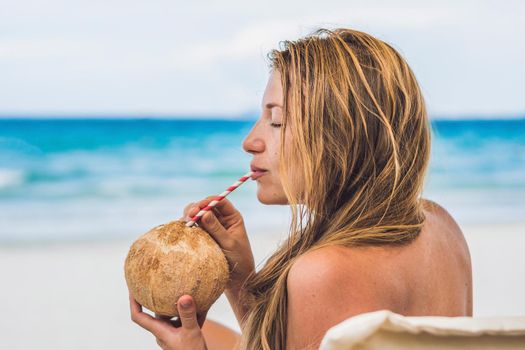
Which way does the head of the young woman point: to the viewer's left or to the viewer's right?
to the viewer's left

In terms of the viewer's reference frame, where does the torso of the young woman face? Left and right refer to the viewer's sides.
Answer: facing away from the viewer and to the left of the viewer
